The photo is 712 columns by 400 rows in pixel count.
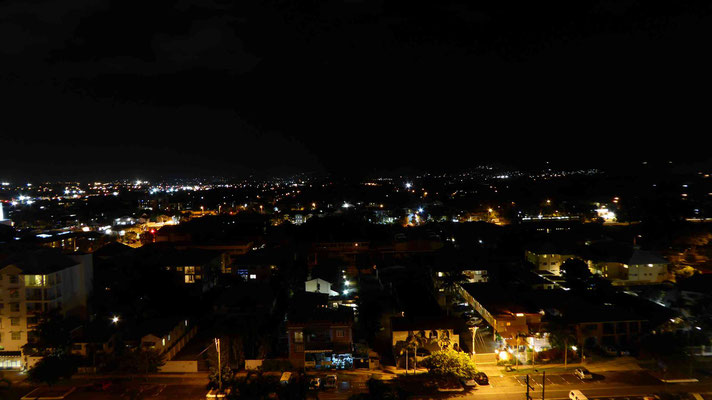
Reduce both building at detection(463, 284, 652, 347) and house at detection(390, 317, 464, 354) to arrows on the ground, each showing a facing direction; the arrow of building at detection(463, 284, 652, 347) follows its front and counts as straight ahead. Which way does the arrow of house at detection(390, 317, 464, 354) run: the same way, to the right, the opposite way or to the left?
the same way

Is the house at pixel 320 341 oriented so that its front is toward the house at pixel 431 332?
no

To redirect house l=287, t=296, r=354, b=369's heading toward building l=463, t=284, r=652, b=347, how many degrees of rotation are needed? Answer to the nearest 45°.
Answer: approximately 90° to its left

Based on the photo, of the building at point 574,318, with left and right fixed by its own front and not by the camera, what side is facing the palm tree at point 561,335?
front

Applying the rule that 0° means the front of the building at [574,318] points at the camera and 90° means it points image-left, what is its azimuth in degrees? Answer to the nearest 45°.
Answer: approximately 0°

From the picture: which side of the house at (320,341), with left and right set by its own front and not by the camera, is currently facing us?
front

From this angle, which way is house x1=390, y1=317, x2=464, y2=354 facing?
toward the camera

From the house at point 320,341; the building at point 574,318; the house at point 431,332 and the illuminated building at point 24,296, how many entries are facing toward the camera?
4

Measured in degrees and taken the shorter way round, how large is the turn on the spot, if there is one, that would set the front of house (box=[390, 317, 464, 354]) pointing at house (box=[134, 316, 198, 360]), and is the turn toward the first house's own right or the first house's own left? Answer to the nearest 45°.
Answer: approximately 90° to the first house's own right

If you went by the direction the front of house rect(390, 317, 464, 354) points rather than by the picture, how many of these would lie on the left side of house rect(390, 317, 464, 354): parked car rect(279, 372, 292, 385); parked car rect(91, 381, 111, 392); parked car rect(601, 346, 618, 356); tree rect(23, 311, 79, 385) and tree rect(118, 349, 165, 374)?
1

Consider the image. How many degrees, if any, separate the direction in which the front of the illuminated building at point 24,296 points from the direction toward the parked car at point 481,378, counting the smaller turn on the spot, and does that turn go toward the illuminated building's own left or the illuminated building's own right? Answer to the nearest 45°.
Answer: approximately 45° to the illuminated building's own left

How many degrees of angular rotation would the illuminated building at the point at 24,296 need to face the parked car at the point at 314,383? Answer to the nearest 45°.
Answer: approximately 45° to its left

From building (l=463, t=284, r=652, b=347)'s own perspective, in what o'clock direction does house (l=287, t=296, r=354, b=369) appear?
house (l=287, t=296, r=354, b=369) is roughly at 2 o'clock from building (l=463, t=284, r=652, b=347).

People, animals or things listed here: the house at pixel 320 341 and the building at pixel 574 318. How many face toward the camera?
2

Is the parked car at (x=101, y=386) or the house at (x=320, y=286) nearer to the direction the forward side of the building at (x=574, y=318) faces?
the parked car
